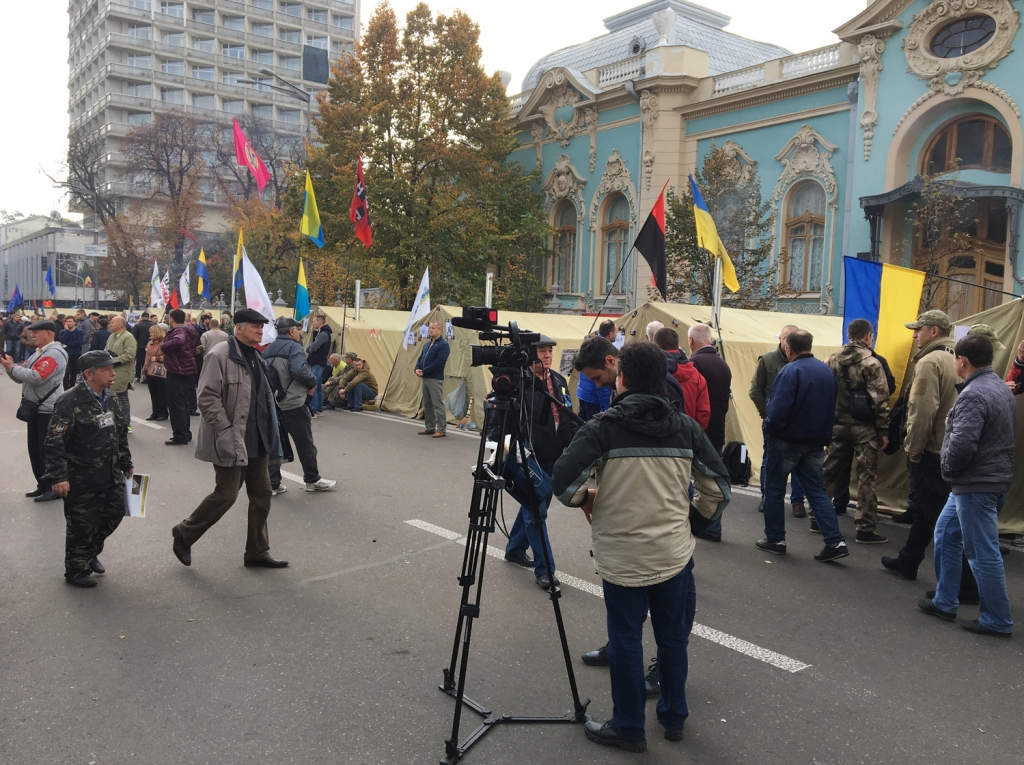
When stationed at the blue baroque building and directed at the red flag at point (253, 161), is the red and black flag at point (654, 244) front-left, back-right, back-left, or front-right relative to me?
front-left

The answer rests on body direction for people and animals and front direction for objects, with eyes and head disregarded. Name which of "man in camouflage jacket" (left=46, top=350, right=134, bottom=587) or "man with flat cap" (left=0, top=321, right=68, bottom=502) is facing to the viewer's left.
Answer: the man with flat cap

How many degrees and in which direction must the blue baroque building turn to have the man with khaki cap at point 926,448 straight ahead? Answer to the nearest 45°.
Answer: approximately 45° to its left

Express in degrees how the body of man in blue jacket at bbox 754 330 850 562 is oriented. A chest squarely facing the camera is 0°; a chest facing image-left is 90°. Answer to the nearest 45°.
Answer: approximately 135°

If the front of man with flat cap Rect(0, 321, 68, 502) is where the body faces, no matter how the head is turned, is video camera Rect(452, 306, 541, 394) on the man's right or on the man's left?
on the man's left

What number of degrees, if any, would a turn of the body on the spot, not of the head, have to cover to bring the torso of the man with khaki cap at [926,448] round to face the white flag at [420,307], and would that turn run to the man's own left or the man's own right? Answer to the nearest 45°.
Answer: approximately 45° to the man's own right

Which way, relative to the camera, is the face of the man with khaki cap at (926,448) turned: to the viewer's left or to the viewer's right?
to the viewer's left

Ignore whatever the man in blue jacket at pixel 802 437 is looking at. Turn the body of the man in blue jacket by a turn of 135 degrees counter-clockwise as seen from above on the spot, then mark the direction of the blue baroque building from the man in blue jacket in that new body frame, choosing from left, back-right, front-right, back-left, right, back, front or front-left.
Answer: back

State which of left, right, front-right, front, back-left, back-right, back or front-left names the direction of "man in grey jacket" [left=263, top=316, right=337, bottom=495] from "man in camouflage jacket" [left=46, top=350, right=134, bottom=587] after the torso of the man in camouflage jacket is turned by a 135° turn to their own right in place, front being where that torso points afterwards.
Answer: back-right

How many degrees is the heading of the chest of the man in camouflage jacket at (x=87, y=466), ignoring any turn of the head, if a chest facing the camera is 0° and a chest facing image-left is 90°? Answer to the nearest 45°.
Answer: approximately 315°

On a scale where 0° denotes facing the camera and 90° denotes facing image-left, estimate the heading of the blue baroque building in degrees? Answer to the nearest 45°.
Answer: approximately 45°

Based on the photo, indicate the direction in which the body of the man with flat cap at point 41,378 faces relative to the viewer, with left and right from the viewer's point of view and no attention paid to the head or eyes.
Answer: facing to the left of the viewer

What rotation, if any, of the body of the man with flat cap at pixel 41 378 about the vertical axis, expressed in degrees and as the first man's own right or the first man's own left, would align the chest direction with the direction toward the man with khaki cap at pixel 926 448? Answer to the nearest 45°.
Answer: approximately 135° to the first man's own left

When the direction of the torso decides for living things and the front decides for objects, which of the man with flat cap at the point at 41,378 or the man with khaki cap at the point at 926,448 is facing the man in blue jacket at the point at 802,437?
the man with khaki cap

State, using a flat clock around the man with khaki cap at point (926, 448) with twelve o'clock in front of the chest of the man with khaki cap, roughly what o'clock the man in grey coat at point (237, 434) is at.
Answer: The man in grey coat is roughly at 11 o'clock from the man with khaki cap.

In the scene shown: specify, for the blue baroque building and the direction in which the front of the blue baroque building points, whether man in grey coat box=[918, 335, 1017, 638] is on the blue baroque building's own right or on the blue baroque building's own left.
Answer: on the blue baroque building's own left

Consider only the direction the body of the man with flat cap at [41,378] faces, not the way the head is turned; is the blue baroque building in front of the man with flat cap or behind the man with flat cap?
behind

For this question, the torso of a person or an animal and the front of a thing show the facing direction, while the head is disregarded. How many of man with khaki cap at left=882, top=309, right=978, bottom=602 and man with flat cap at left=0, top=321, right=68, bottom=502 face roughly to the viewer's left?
2

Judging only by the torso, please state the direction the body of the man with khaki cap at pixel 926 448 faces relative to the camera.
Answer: to the viewer's left
